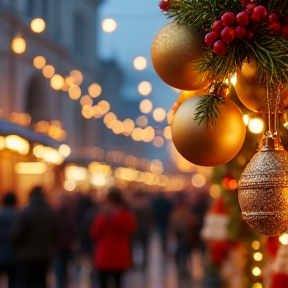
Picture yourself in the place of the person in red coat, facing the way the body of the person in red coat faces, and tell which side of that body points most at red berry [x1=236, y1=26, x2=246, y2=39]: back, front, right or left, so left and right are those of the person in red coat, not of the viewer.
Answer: back

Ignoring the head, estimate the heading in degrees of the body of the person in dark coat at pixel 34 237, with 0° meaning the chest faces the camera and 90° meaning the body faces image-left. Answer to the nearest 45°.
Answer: approximately 180°

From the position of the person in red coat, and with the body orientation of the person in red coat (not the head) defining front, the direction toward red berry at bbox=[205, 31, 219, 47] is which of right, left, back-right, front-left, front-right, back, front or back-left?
back

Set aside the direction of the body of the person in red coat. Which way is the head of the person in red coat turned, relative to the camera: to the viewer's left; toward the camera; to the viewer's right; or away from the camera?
away from the camera

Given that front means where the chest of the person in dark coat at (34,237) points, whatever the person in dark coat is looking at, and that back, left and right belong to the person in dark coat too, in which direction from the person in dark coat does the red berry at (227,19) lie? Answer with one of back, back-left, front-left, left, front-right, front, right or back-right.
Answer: back

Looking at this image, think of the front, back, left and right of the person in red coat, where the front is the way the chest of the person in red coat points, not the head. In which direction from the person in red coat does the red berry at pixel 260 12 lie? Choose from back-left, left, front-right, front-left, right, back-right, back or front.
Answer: back

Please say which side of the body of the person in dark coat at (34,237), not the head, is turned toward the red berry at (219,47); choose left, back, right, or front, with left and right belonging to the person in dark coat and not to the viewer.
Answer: back

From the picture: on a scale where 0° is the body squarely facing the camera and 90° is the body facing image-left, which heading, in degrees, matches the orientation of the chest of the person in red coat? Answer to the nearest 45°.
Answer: approximately 180°

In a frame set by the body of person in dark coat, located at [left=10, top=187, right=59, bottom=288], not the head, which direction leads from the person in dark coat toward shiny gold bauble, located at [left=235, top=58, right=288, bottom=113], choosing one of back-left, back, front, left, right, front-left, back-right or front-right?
back

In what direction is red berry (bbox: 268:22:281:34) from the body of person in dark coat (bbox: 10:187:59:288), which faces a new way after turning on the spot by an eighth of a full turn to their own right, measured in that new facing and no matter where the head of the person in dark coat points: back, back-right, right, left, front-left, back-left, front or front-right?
back-right

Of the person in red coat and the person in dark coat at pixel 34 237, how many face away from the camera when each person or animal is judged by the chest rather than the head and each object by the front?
2

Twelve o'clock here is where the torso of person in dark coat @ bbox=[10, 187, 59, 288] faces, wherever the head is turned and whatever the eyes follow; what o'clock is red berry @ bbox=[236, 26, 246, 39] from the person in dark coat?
The red berry is roughly at 6 o'clock from the person in dark coat.

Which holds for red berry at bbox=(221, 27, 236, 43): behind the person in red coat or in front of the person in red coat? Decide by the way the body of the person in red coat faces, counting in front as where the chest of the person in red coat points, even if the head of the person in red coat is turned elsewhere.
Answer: behind
